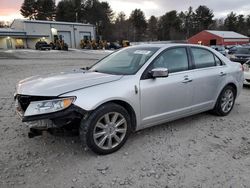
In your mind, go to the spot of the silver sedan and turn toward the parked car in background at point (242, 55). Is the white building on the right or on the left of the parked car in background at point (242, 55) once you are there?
left

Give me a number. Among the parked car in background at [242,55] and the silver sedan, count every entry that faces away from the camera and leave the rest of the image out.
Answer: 0

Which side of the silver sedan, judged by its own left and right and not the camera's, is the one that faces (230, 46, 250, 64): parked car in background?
back
